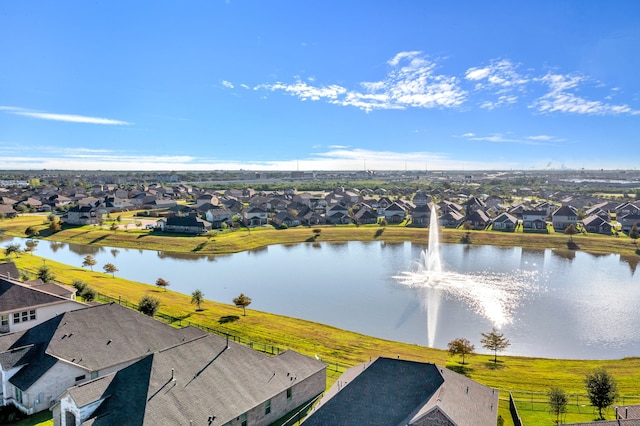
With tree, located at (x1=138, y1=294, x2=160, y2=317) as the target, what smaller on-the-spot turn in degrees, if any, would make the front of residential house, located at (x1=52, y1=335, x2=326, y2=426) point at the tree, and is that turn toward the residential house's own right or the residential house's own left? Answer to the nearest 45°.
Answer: approximately 135° to the residential house's own right

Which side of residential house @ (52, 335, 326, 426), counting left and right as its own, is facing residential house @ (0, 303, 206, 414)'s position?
right

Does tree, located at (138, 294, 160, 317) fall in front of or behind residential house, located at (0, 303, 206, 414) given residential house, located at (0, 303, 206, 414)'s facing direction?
behind

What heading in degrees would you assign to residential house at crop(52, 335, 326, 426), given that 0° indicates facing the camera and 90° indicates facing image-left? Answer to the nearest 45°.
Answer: approximately 45°

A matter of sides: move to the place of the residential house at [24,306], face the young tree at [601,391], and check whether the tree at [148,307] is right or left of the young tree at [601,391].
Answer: left

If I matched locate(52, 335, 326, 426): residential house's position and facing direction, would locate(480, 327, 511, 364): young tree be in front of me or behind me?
behind

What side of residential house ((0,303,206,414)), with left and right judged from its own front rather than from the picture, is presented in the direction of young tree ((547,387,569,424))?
left

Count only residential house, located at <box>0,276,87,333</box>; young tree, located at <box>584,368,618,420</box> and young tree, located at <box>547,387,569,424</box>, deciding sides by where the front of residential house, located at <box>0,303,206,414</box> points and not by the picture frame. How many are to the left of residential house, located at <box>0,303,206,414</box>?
2

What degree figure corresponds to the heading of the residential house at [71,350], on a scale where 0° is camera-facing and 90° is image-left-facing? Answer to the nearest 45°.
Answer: approximately 45°

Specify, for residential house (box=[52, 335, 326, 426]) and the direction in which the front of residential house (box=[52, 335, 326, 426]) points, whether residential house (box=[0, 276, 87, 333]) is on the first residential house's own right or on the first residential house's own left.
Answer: on the first residential house's own right
